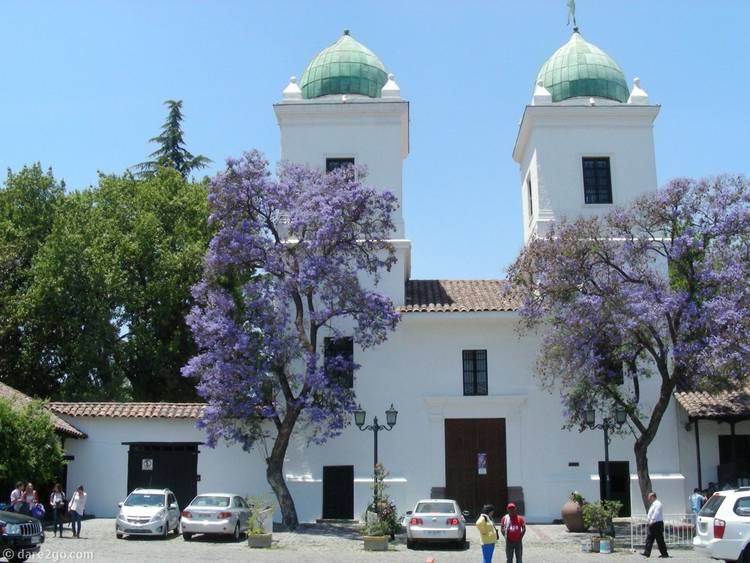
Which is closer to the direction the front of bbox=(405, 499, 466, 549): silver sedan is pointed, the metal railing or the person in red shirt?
the metal railing

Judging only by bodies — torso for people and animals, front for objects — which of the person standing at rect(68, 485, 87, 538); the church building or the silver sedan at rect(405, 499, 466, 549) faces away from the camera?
the silver sedan

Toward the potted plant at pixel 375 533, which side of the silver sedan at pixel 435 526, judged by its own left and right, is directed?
left

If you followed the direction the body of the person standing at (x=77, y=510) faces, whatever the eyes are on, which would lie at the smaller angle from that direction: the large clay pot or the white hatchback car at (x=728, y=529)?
the white hatchback car

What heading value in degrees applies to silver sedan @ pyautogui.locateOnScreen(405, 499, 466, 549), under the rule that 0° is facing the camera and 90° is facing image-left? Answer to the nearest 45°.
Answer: approximately 180°

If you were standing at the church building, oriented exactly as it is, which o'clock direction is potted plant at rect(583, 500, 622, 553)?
The potted plant is roughly at 11 o'clock from the church building.

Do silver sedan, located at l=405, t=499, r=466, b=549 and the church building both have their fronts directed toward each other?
yes

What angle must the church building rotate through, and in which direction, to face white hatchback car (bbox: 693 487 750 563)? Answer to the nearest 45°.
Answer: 0° — it already faces it

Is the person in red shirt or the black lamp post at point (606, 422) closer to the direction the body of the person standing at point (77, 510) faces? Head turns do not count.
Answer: the person in red shirt
